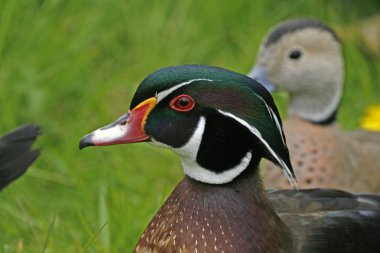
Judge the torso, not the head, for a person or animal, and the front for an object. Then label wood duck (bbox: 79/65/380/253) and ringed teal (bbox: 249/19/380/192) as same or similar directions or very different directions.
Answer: same or similar directions

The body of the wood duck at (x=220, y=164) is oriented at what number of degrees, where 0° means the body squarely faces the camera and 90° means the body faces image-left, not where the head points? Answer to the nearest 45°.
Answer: approximately 90°

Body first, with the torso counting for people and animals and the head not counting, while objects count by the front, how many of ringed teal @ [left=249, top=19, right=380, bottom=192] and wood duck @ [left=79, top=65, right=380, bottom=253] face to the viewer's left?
2
